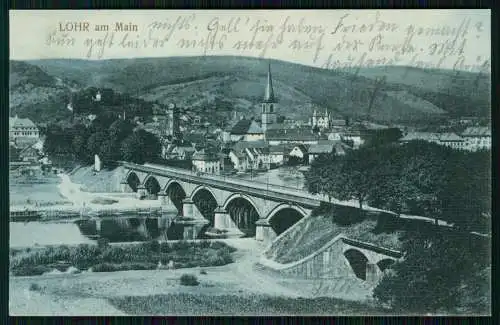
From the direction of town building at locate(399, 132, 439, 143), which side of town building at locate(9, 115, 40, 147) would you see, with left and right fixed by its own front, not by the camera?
left

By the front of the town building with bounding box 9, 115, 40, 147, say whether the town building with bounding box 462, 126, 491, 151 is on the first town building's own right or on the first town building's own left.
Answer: on the first town building's own left

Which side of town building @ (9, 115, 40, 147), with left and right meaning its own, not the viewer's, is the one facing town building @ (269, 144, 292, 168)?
left

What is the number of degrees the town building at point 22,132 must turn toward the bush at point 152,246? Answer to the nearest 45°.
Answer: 0° — it already faces it
